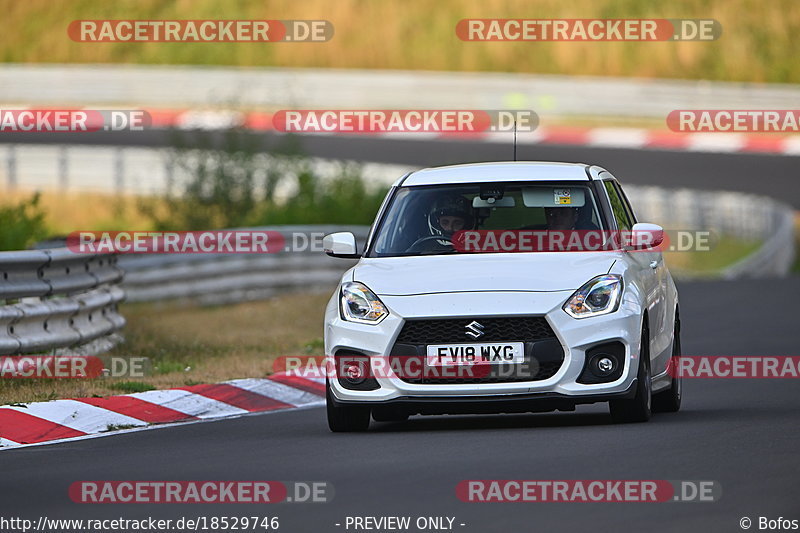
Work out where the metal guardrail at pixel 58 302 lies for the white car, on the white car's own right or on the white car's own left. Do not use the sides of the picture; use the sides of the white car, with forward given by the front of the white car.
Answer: on the white car's own right

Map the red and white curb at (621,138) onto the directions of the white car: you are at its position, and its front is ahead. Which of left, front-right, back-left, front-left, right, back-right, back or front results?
back

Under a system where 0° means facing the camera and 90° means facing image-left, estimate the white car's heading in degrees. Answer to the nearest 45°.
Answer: approximately 0°

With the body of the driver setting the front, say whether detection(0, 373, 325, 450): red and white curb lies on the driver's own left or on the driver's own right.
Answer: on the driver's own right

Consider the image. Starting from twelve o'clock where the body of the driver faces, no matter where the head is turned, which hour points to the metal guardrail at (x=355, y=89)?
The metal guardrail is roughly at 6 o'clock from the driver.

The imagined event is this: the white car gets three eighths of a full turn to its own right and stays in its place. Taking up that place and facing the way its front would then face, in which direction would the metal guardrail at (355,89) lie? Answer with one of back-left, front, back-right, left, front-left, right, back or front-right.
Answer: front-right

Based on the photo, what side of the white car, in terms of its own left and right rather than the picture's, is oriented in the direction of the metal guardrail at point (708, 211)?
back

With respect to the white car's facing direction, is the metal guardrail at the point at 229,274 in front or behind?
behind
